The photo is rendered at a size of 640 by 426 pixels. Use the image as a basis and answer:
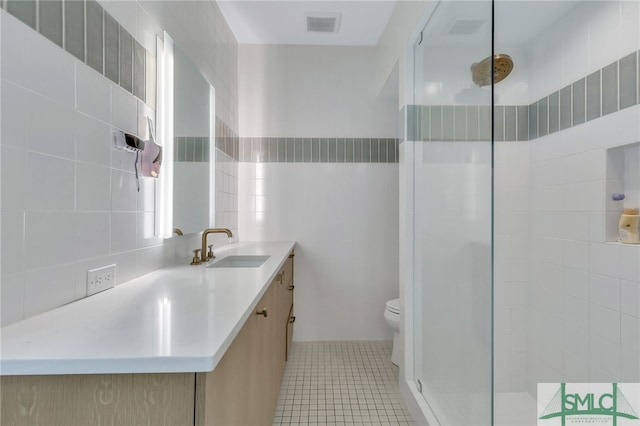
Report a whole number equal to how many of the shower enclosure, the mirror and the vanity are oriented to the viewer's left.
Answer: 1

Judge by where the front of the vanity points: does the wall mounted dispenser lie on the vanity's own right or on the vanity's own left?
on the vanity's own left

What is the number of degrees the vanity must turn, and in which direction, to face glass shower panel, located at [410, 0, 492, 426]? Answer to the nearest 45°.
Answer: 0° — it already faces it

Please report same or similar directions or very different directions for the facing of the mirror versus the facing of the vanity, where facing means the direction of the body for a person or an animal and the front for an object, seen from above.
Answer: same or similar directions

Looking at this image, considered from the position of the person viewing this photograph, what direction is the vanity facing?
facing to the right of the viewer

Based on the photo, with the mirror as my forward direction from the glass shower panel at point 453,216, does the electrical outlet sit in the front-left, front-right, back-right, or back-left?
front-left

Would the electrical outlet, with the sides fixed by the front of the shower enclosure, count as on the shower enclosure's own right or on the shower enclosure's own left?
on the shower enclosure's own left

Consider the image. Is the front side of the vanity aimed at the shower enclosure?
yes

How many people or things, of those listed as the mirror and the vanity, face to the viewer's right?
2

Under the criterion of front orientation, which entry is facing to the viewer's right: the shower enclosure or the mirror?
the mirror

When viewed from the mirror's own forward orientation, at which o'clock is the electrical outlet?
The electrical outlet is roughly at 4 o'clock from the mirror.

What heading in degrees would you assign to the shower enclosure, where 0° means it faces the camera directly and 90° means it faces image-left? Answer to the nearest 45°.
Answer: approximately 90°

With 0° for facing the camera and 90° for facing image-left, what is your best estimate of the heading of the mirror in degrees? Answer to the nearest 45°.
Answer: approximately 270°

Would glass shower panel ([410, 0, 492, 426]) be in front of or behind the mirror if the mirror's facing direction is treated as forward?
in front
